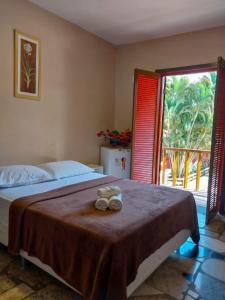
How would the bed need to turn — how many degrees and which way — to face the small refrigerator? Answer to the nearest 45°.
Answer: approximately 135° to its left

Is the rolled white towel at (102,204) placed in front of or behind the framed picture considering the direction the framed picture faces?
in front

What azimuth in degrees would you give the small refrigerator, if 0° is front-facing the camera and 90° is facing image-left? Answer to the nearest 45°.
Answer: approximately 315°

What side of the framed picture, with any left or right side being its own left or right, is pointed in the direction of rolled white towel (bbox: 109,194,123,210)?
front

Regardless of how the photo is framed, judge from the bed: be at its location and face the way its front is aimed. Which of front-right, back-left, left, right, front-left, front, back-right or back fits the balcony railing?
left

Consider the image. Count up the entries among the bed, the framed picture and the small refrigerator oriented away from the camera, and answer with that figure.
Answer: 0

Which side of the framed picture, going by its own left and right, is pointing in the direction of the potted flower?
left

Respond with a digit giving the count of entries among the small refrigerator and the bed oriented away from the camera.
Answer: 0

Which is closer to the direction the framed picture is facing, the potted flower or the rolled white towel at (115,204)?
the rolled white towel

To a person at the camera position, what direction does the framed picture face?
facing the viewer and to the right of the viewer

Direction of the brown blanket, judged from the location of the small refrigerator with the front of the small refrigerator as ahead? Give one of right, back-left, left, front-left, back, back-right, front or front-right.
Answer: front-right
